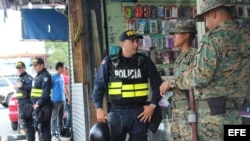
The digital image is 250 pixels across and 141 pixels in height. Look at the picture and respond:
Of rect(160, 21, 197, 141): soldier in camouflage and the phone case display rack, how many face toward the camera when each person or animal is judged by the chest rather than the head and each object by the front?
1

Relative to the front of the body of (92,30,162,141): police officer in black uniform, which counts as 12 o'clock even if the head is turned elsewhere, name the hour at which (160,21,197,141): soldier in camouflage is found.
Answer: The soldier in camouflage is roughly at 10 o'clock from the police officer in black uniform.

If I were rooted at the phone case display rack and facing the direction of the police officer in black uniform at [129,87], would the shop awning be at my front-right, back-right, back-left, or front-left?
back-right

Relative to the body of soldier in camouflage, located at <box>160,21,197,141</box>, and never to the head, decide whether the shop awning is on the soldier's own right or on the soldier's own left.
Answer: on the soldier's own right

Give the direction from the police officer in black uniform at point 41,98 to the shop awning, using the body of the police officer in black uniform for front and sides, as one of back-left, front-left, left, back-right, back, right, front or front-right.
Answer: back-right

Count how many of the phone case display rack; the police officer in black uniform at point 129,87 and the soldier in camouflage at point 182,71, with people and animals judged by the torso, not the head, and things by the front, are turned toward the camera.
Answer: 2

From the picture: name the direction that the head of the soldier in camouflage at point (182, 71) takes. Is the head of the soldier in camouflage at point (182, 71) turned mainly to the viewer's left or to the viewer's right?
to the viewer's left

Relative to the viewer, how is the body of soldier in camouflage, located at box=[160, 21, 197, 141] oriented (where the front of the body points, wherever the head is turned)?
to the viewer's left

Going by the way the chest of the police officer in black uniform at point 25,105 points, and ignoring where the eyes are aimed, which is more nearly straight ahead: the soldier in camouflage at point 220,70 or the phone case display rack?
the soldier in camouflage

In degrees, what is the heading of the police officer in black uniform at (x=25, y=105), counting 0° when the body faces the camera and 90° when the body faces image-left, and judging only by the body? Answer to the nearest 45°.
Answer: approximately 45°

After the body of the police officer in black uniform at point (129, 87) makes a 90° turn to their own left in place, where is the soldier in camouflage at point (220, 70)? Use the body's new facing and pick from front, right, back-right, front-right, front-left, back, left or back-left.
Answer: front-right

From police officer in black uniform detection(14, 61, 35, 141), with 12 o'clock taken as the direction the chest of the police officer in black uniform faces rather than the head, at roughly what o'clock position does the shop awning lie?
The shop awning is roughly at 7 o'clock from the police officer in black uniform.

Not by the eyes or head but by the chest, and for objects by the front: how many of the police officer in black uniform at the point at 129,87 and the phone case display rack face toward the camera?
2

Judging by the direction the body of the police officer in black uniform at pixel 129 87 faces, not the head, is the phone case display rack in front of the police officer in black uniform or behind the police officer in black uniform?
behind

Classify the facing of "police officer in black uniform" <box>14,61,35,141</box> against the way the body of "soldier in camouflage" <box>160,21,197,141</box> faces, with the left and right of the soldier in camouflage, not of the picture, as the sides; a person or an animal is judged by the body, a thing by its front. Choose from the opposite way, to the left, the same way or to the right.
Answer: to the left

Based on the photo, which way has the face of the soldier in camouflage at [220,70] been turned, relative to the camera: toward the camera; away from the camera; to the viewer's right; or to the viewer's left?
to the viewer's left
